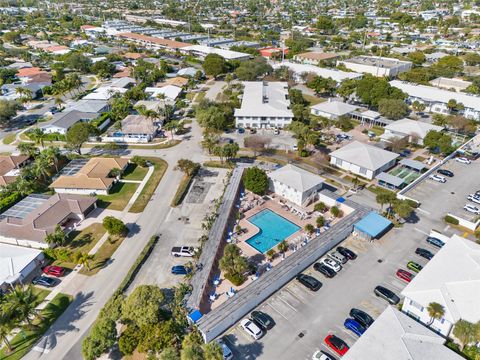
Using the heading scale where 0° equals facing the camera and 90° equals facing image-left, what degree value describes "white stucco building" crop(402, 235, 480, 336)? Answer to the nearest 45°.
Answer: approximately 45°

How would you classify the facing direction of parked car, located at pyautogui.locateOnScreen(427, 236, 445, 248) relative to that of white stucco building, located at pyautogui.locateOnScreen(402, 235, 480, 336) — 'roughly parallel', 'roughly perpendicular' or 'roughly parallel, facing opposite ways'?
roughly perpendicular

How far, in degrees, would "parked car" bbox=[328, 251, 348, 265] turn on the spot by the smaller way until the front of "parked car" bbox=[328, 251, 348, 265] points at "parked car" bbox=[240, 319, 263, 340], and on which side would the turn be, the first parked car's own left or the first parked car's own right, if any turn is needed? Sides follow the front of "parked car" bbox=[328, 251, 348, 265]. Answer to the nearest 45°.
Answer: approximately 90° to the first parked car's own left

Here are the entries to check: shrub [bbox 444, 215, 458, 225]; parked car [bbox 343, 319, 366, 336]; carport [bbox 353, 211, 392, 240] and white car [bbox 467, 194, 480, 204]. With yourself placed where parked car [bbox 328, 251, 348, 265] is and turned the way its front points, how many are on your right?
3

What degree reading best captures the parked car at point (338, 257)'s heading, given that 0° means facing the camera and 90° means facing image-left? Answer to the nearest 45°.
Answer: approximately 135°

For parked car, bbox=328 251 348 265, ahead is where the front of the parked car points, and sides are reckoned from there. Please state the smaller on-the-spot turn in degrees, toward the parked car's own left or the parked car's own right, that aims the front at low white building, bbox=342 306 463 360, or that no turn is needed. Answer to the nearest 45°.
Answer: approximately 180°

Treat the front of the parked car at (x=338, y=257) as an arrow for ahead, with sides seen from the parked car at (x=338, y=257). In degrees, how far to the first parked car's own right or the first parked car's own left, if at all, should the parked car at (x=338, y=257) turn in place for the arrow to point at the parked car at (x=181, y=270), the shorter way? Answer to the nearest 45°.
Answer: approximately 90° to the first parked car's own left
